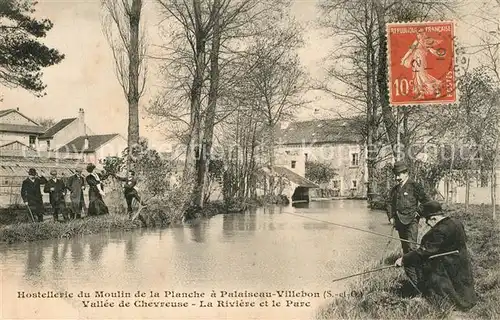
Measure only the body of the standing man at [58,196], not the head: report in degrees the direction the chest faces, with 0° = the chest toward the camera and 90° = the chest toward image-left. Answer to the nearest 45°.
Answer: approximately 0°

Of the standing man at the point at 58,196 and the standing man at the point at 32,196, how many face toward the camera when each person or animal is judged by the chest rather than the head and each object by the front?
2

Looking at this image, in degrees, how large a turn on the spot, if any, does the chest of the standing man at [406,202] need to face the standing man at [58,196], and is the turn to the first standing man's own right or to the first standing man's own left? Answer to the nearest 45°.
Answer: approximately 90° to the first standing man's own right

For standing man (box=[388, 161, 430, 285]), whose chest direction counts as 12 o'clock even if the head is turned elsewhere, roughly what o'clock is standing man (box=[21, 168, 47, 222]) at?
standing man (box=[21, 168, 47, 222]) is roughly at 2 o'clock from standing man (box=[388, 161, 430, 285]).

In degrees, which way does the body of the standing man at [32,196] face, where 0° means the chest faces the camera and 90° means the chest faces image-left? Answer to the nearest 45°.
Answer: approximately 0°
